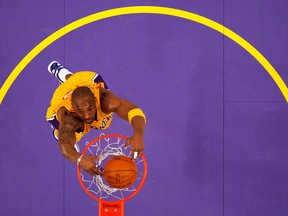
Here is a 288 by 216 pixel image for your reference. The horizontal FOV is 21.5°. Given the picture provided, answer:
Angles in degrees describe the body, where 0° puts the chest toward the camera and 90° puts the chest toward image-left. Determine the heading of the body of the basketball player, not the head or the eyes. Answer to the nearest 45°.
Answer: approximately 315°
